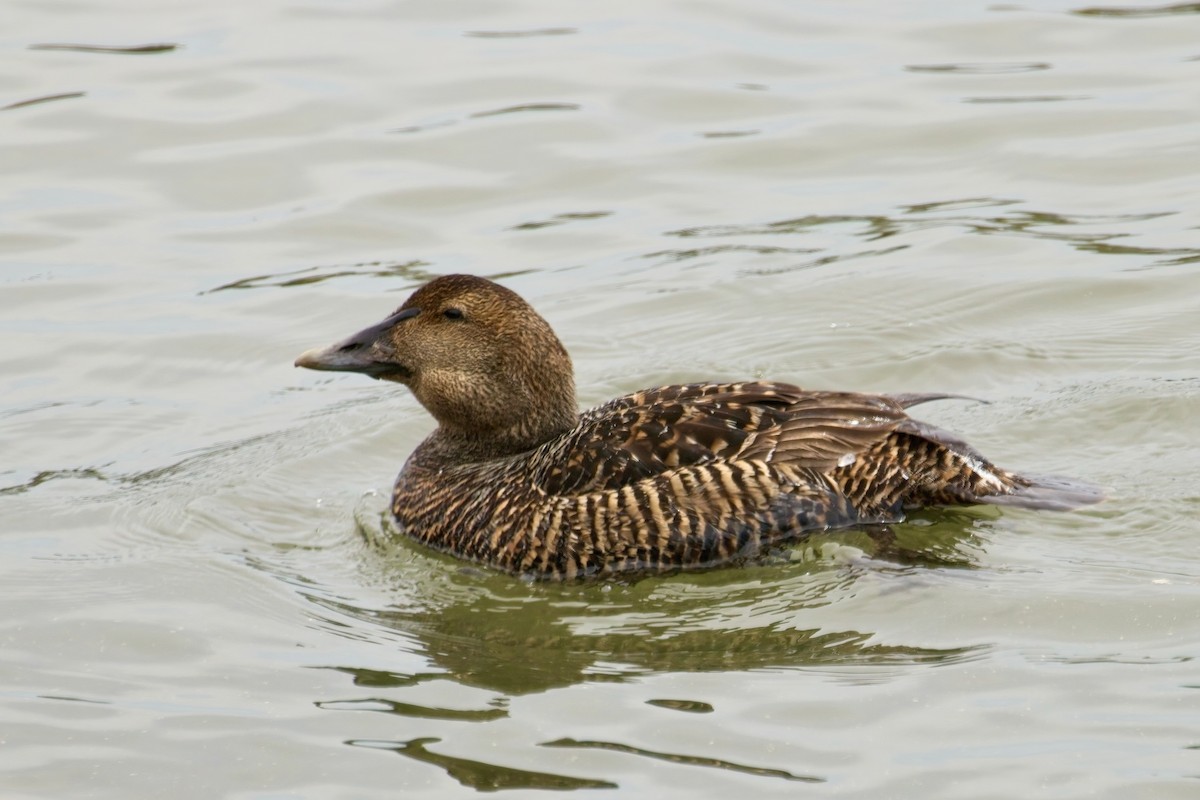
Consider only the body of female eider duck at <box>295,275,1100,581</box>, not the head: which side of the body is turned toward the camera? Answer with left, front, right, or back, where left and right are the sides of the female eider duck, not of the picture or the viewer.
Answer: left
